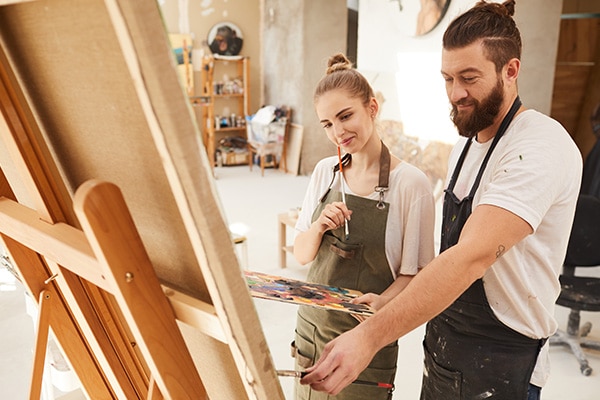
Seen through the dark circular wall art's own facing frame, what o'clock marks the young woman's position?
The young woman is roughly at 12 o'clock from the dark circular wall art.

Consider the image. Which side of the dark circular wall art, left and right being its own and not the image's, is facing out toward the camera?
front

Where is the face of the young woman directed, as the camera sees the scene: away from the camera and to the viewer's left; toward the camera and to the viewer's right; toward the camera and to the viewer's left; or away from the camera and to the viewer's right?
toward the camera and to the viewer's left

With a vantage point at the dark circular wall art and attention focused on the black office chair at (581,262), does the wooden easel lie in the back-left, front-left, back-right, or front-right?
front-right

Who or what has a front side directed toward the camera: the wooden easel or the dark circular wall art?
the dark circular wall art

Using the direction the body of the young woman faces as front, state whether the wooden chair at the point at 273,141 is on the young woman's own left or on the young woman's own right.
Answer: on the young woman's own right

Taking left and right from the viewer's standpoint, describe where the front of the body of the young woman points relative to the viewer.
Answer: facing the viewer and to the left of the viewer

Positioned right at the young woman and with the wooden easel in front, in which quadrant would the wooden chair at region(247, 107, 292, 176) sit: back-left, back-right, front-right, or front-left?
back-right

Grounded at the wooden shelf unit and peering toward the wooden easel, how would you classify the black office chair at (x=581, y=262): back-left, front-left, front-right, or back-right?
front-left

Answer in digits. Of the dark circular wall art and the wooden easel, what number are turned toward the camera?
1

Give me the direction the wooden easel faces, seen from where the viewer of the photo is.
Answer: facing away from the viewer and to the right of the viewer
